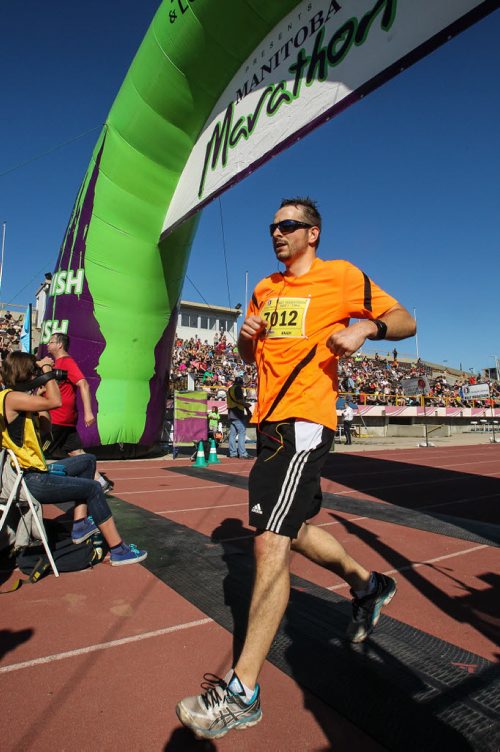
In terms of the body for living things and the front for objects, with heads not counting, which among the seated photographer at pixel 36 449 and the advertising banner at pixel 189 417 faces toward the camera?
the advertising banner

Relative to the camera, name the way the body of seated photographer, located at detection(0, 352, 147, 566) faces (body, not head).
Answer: to the viewer's right

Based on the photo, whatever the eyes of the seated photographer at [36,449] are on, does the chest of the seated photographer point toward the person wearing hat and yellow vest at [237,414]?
no

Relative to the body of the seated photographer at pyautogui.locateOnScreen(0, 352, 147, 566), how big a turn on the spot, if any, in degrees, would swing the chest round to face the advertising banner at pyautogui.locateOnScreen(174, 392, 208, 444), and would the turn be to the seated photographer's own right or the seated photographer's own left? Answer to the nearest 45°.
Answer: approximately 90° to the seated photographer's own left

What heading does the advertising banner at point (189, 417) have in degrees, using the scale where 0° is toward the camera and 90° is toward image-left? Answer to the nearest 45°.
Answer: approximately 0°

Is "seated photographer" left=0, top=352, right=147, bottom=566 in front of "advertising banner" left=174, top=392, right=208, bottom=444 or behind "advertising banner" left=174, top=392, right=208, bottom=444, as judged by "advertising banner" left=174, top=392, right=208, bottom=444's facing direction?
in front

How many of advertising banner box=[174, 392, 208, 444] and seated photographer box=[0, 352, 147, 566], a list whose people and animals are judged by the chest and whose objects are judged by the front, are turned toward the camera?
1

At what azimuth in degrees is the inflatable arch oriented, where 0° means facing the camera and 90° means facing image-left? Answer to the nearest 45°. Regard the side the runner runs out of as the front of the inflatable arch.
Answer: approximately 45°

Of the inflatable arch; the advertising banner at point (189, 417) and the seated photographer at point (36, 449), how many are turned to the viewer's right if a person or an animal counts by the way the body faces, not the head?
1
